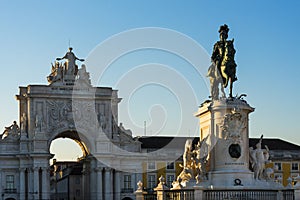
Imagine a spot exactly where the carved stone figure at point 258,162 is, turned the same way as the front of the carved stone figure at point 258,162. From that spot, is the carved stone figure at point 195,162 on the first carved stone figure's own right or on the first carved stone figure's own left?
on the first carved stone figure's own right

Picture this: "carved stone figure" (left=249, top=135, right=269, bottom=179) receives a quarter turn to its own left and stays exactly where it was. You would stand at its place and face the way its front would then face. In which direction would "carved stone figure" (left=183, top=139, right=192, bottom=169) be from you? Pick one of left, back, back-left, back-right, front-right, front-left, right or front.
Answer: back

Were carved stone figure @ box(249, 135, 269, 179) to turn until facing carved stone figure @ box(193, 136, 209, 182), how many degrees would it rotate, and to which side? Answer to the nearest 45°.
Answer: approximately 90° to its right

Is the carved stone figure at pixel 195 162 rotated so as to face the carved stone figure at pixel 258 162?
no

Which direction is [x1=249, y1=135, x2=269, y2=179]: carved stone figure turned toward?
toward the camera
